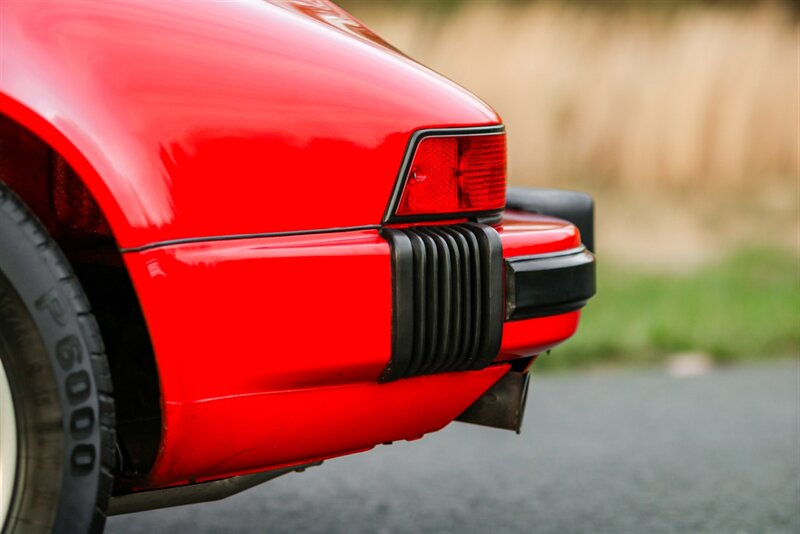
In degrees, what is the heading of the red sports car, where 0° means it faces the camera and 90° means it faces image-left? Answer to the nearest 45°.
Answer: approximately 90°
